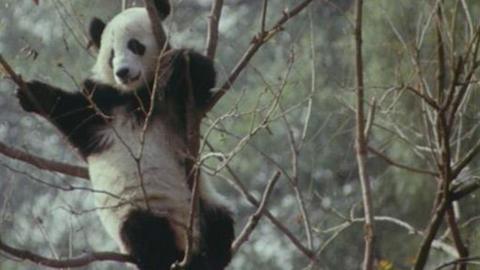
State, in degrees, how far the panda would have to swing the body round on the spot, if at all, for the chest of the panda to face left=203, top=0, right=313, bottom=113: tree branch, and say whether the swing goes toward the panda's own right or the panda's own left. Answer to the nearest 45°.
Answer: approximately 45° to the panda's own left

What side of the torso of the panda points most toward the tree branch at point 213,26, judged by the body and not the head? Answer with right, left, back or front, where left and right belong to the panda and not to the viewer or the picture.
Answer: left

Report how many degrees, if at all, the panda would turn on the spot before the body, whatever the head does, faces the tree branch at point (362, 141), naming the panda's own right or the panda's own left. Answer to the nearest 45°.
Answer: approximately 45° to the panda's own left

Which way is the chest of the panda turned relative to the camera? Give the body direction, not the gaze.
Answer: toward the camera
